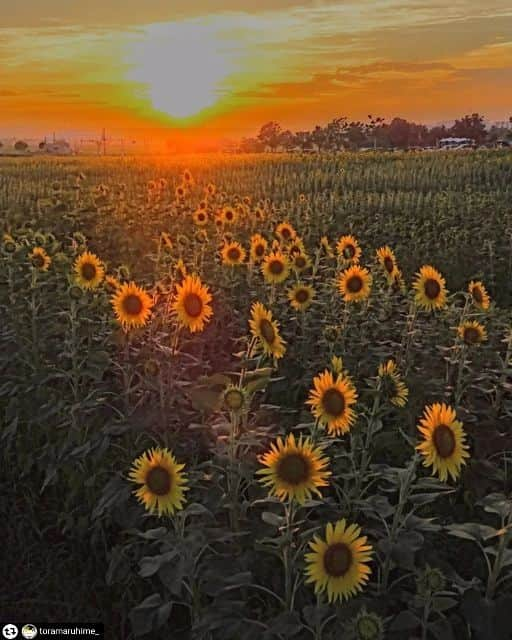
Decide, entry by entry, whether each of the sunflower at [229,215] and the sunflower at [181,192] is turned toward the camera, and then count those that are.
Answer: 2

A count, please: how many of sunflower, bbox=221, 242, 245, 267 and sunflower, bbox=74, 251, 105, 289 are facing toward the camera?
2

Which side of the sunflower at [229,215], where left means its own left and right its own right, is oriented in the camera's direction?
front

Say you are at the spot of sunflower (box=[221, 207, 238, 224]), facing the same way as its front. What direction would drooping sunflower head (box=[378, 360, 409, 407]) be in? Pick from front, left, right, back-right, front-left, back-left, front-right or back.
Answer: front

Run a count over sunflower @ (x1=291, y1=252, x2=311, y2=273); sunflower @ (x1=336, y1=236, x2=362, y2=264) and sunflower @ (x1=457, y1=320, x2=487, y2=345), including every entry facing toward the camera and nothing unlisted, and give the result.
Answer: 3

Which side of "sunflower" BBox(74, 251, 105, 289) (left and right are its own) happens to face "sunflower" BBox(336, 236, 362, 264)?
left

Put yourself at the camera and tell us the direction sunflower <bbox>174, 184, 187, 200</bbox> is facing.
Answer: facing the viewer

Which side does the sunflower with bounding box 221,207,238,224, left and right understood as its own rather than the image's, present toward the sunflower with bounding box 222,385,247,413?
front

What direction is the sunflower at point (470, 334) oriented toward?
toward the camera

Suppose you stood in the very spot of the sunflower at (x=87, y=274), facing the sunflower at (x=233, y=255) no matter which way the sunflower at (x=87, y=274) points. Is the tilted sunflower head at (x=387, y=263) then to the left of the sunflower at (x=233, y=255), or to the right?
right

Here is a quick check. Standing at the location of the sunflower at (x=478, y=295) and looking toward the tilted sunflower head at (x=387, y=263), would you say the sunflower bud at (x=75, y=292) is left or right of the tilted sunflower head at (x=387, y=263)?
left

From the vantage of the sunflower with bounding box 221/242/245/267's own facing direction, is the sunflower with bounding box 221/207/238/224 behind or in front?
behind

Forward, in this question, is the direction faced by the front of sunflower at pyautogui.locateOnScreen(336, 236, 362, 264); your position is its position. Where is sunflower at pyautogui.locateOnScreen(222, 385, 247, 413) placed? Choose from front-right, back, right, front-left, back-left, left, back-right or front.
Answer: front

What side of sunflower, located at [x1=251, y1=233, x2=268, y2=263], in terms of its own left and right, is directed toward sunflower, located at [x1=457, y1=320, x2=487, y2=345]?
front

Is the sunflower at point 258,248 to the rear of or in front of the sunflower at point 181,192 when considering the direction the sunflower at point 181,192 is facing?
in front
